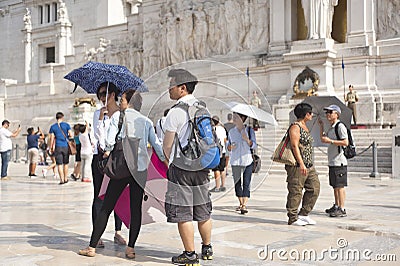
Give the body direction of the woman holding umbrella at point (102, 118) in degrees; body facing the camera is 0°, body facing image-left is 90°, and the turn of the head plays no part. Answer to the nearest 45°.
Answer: approximately 0°

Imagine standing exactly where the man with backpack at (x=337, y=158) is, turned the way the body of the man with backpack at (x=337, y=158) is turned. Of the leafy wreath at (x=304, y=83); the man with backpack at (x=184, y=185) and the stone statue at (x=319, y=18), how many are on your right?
2

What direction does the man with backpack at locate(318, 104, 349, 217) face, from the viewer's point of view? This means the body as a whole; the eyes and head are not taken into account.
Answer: to the viewer's left

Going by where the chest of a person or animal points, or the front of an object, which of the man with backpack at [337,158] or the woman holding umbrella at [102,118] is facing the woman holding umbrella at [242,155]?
the man with backpack

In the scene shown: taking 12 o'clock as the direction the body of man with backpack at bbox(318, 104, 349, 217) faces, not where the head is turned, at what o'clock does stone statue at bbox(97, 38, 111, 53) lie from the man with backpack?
The stone statue is roughly at 2 o'clock from the man with backpack.

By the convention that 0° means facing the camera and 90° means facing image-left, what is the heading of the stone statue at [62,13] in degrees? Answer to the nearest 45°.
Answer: approximately 45°

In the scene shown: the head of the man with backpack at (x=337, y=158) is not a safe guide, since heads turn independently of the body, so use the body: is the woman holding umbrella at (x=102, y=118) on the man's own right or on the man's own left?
on the man's own left
